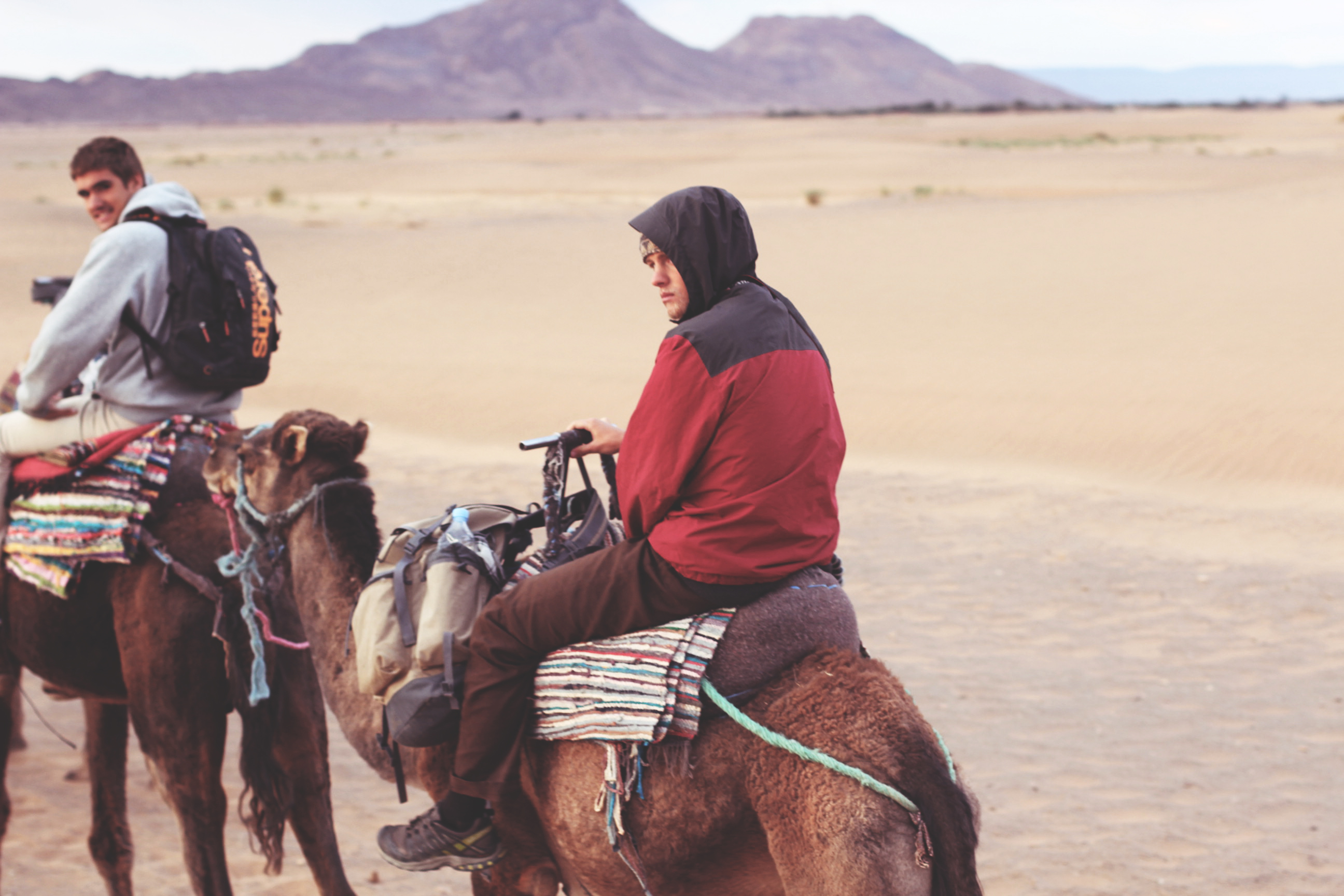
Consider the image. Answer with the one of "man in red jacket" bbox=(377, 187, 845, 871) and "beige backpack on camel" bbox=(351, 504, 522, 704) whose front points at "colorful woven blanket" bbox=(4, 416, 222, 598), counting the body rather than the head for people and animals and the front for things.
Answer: the man in red jacket

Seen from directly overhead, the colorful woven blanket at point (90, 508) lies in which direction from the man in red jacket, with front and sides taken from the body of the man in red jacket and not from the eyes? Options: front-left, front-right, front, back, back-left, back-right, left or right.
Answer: front

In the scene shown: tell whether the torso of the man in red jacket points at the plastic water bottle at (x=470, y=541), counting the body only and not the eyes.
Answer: yes

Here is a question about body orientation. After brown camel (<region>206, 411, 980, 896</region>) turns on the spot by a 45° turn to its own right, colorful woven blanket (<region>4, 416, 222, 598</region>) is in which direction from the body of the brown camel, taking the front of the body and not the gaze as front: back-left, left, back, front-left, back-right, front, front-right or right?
front

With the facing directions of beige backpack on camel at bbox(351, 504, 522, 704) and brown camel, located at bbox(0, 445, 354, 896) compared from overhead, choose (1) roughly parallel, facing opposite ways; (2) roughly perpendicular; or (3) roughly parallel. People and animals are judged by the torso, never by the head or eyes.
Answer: roughly perpendicular

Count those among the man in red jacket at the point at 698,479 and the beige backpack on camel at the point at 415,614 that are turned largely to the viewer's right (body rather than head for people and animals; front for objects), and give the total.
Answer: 0

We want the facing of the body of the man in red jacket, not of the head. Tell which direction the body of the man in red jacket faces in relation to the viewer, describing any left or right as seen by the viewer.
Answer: facing away from the viewer and to the left of the viewer

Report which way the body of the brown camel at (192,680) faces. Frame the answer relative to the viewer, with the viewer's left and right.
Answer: facing away from the viewer and to the left of the viewer

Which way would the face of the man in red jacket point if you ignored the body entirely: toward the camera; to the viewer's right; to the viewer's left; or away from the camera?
to the viewer's left

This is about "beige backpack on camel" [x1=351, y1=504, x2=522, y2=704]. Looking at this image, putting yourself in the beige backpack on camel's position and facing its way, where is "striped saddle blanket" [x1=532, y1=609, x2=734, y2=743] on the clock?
The striped saddle blanket is roughly at 9 o'clock from the beige backpack on camel.

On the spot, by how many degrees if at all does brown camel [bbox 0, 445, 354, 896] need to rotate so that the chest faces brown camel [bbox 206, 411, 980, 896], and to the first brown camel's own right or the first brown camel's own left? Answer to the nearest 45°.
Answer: approximately 180°

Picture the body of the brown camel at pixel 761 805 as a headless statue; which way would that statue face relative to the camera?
to the viewer's left

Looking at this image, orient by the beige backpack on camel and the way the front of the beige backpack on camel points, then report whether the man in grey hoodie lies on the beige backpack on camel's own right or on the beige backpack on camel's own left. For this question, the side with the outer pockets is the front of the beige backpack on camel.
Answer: on the beige backpack on camel's own right

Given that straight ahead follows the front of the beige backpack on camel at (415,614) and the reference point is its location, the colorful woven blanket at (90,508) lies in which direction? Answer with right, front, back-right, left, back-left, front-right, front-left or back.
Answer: right

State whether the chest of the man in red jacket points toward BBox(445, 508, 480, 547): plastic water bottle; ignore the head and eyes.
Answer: yes
